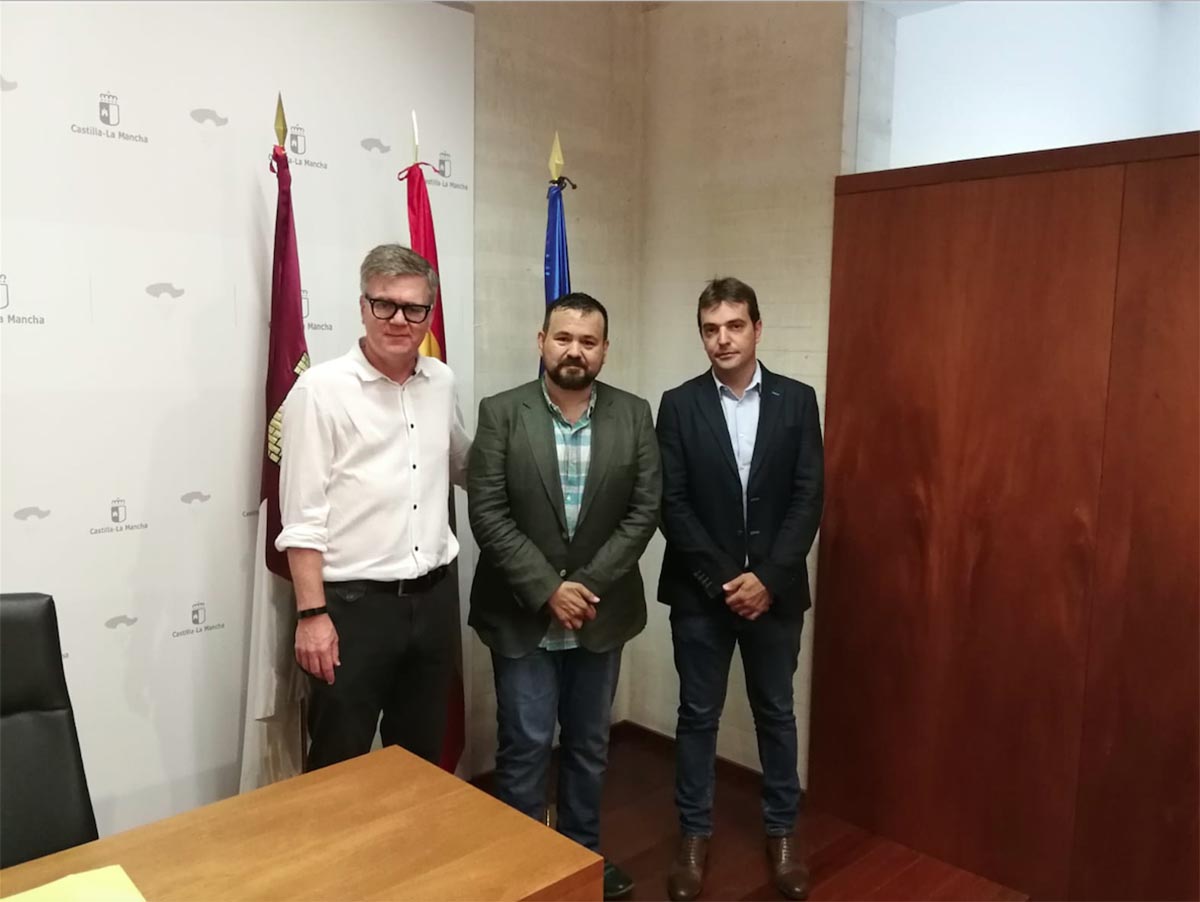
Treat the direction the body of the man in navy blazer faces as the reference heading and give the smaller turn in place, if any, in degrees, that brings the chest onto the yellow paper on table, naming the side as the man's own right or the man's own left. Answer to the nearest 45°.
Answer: approximately 45° to the man's own right

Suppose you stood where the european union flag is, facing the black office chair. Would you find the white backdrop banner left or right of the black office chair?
right

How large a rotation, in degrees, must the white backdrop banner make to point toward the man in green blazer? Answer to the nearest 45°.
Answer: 0° — it already faces them

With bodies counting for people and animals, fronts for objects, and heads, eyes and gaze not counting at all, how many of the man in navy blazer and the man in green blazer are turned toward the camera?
2

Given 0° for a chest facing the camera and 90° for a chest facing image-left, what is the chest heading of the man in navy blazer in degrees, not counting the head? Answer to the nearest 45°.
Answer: approximately 0°

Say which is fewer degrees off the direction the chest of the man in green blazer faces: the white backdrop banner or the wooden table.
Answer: the wooden table

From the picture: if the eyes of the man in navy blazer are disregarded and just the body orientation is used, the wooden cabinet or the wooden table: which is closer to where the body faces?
the wooden table

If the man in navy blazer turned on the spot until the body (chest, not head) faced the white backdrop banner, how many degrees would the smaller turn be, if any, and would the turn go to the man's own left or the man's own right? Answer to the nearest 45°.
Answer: approximately 90° to the man's own right
